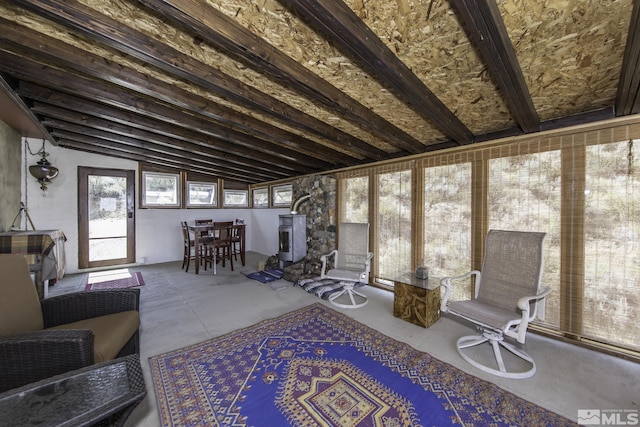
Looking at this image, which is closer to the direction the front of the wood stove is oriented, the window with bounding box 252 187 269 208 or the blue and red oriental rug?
the blue and red oriental rug

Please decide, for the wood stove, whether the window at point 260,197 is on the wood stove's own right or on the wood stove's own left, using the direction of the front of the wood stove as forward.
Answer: on the wood stove's own right

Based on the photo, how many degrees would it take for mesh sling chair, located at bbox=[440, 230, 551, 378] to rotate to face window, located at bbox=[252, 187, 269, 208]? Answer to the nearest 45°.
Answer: approximately 45° to its right

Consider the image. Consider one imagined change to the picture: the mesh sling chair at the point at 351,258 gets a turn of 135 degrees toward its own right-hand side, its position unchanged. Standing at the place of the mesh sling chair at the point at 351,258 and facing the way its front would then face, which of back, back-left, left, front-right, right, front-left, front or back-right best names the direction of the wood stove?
front-left

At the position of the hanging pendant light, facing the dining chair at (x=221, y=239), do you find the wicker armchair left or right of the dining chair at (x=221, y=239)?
right

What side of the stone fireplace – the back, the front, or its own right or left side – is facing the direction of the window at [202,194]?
right

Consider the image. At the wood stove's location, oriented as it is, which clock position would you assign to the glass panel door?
The glass panel door is roughly at 2 o'clock from the wood stove.

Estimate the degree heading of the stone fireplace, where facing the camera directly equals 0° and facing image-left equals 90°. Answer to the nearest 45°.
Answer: approximately 45°

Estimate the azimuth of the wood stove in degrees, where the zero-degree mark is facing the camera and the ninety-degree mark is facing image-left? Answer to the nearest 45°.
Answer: approximately 45°

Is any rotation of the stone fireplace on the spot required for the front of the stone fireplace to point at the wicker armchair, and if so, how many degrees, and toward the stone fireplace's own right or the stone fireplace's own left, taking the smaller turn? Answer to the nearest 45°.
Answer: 0° — it already faces it

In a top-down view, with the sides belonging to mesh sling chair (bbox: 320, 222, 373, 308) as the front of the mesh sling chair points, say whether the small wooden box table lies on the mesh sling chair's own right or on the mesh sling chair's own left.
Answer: on the mesh sling chair's own left

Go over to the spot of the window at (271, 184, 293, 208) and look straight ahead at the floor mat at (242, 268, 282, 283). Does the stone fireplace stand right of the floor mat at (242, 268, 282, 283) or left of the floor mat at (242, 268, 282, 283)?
left

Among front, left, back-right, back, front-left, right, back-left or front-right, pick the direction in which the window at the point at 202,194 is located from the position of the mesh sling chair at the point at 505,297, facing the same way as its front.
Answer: front-right
